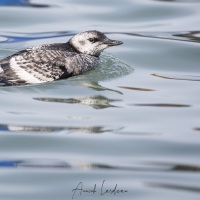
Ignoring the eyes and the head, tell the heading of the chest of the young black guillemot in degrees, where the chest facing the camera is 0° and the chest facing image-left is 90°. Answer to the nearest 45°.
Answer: approximately 270°
